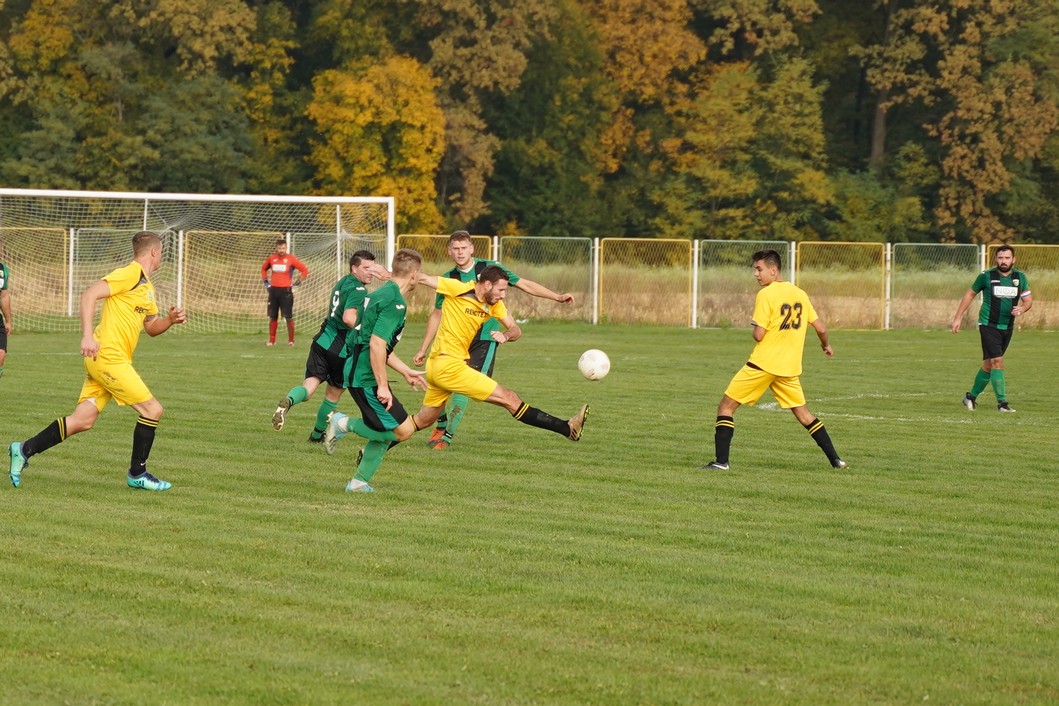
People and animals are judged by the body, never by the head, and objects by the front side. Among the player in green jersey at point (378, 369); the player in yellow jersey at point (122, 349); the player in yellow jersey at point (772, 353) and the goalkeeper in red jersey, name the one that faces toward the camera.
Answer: the goalkeeper in red jersey

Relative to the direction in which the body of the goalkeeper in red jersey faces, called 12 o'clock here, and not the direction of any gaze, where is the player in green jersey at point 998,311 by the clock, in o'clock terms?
The player in green jersey is roughly at 11 o'clock from the goalkeeper in red jersey.

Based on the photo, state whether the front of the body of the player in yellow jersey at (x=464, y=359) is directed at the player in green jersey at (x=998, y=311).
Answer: no

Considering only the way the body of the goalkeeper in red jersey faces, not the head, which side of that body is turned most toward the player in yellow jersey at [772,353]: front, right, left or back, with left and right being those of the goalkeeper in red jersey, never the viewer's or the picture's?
front

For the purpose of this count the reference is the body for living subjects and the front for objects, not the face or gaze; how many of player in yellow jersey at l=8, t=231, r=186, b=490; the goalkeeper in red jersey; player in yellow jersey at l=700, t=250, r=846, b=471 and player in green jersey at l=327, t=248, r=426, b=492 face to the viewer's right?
2

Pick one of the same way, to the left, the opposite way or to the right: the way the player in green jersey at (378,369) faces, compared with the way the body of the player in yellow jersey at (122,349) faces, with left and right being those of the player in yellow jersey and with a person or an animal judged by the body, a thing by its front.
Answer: the same way

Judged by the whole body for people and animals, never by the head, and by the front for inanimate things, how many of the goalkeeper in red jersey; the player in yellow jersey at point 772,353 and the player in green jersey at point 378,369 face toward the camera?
1

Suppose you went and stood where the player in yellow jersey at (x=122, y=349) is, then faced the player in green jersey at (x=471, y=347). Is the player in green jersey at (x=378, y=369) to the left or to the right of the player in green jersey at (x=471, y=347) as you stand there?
right

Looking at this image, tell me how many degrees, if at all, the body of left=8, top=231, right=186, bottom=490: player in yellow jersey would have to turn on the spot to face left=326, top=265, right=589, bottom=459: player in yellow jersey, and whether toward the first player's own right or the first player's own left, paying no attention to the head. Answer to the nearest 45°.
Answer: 0° — they already face them

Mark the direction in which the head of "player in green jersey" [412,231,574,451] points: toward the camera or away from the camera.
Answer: toward the camera

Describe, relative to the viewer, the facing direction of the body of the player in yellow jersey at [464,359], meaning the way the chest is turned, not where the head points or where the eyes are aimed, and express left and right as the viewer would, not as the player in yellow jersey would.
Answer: facing the viewer and to the right of the viewer

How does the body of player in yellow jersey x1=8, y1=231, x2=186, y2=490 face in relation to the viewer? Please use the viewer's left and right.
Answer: facing to the right of the viewer

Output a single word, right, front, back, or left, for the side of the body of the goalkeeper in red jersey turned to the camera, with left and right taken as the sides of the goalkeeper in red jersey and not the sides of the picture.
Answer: front

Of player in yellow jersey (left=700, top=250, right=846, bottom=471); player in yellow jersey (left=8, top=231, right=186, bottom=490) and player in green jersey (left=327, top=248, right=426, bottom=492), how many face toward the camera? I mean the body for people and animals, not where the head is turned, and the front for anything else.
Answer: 0

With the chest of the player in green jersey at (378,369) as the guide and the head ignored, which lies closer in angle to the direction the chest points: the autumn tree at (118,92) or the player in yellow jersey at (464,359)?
the player in yellow jersey

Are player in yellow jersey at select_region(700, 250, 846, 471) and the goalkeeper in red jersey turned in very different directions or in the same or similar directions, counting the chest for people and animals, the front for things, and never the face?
very different directions

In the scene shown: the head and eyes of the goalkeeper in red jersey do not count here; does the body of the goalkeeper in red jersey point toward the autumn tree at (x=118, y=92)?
no

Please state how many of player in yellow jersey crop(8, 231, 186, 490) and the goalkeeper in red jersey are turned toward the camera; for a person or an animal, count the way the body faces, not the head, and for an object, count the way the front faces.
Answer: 1
